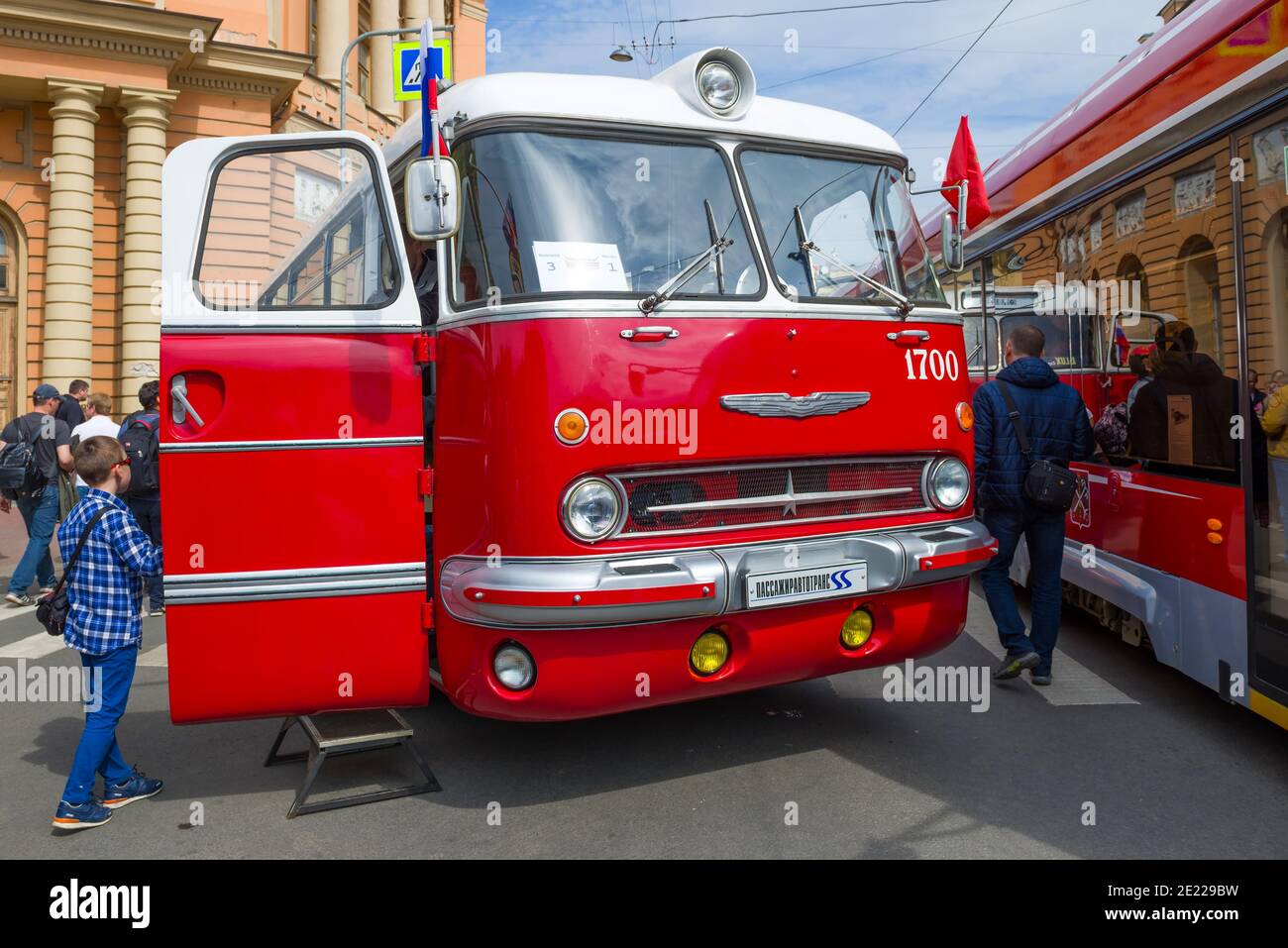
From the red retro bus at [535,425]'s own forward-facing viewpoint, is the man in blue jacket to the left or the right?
on its left

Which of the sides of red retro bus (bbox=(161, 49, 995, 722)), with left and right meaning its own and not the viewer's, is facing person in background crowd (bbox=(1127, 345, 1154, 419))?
left

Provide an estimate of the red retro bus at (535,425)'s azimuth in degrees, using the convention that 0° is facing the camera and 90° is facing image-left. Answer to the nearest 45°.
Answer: approximately 315°
